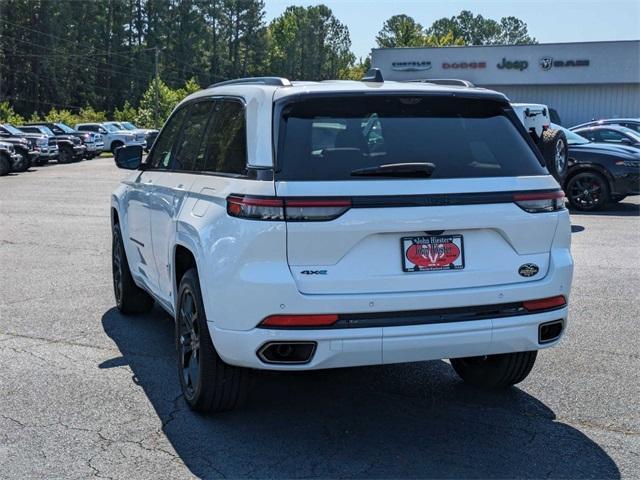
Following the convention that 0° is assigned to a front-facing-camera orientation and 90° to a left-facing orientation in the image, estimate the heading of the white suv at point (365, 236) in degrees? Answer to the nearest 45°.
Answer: approximately 135°

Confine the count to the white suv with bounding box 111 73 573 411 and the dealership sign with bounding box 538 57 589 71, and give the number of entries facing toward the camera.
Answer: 1

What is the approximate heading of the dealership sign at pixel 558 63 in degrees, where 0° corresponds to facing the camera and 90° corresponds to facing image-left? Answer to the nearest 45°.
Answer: approximately 0°

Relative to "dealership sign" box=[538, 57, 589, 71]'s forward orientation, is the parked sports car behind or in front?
in front

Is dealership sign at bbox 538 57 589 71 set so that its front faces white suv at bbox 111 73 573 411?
yes

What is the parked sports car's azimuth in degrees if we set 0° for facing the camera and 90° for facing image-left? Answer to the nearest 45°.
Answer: approximately 315°
